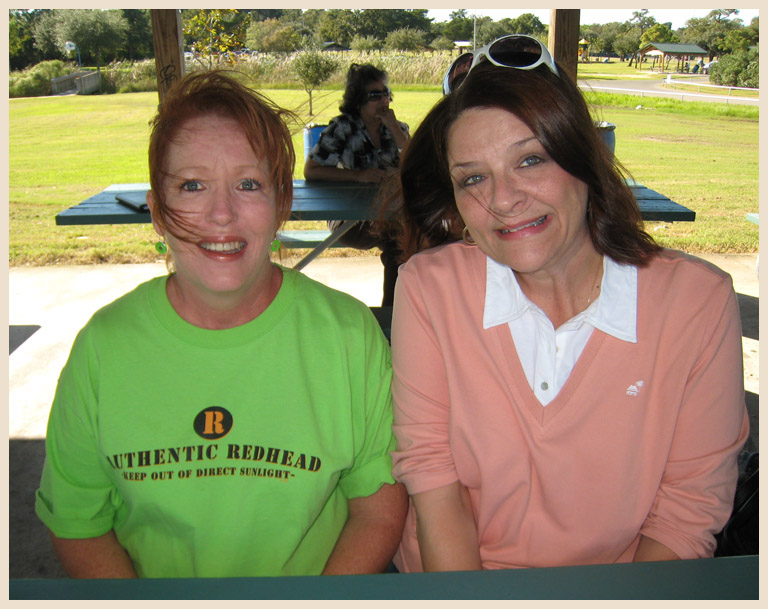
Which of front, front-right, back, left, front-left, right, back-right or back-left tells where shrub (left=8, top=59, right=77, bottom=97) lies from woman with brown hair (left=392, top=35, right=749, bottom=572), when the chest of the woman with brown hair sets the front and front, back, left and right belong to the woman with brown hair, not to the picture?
back-right

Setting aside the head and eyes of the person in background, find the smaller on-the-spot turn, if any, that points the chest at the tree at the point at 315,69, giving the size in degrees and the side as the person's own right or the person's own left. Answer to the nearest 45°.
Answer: approximately 135° to the person's own left

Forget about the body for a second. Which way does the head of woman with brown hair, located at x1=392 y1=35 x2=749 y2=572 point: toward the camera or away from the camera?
toward the camera

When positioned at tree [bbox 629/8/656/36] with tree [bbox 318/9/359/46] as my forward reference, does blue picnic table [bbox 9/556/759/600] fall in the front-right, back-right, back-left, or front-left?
front-left

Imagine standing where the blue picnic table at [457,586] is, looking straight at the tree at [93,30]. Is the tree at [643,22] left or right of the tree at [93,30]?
right

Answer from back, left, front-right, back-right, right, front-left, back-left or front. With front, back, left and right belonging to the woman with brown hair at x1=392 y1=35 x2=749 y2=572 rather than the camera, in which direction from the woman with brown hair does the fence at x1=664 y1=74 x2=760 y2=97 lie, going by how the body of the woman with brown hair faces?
back

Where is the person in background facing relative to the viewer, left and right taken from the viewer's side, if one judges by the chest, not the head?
facing the viewer and to the right of the viewer

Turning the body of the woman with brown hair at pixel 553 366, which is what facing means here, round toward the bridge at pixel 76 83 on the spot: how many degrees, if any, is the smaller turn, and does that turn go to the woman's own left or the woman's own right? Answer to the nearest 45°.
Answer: approximately 135° to the woman's own right

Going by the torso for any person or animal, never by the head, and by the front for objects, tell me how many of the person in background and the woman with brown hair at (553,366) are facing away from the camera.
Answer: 0

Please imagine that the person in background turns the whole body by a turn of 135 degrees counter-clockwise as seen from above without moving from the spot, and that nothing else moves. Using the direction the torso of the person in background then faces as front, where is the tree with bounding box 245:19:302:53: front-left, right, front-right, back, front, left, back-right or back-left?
front

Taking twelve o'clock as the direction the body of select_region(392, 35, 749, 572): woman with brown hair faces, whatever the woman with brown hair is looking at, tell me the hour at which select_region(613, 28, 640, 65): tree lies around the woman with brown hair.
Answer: The tree is roughly at 6 o'clock from the woman with brown hair.

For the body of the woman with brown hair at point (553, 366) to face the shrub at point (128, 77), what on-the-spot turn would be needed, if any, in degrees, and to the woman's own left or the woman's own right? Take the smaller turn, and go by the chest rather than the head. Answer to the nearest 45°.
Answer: approximately 135° to the woman's own right

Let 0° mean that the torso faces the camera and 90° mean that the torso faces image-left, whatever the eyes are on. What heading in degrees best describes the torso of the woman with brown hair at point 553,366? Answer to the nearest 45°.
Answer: approximately 0°

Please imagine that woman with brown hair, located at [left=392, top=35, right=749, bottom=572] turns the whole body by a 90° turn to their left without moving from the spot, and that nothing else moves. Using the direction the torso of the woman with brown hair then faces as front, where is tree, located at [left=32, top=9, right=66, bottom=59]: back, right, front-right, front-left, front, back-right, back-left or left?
back-left

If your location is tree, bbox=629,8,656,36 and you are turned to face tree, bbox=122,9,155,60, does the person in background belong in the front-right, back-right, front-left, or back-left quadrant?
front-left

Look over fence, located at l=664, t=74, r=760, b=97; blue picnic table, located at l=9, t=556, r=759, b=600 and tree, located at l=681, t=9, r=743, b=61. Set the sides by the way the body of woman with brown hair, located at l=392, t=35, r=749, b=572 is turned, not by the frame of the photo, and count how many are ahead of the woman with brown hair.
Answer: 1

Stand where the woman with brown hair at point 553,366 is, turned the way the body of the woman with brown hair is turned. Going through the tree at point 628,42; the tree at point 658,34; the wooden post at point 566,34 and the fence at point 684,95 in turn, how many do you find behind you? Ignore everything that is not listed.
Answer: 4

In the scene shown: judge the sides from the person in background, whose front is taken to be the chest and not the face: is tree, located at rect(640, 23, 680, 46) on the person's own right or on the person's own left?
on the person's own left

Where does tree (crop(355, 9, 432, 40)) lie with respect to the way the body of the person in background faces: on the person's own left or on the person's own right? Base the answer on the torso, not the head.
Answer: on the person's own left
